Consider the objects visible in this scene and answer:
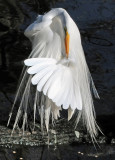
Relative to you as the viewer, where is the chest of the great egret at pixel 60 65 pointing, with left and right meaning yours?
facing the viewer and to the left of the viewer
